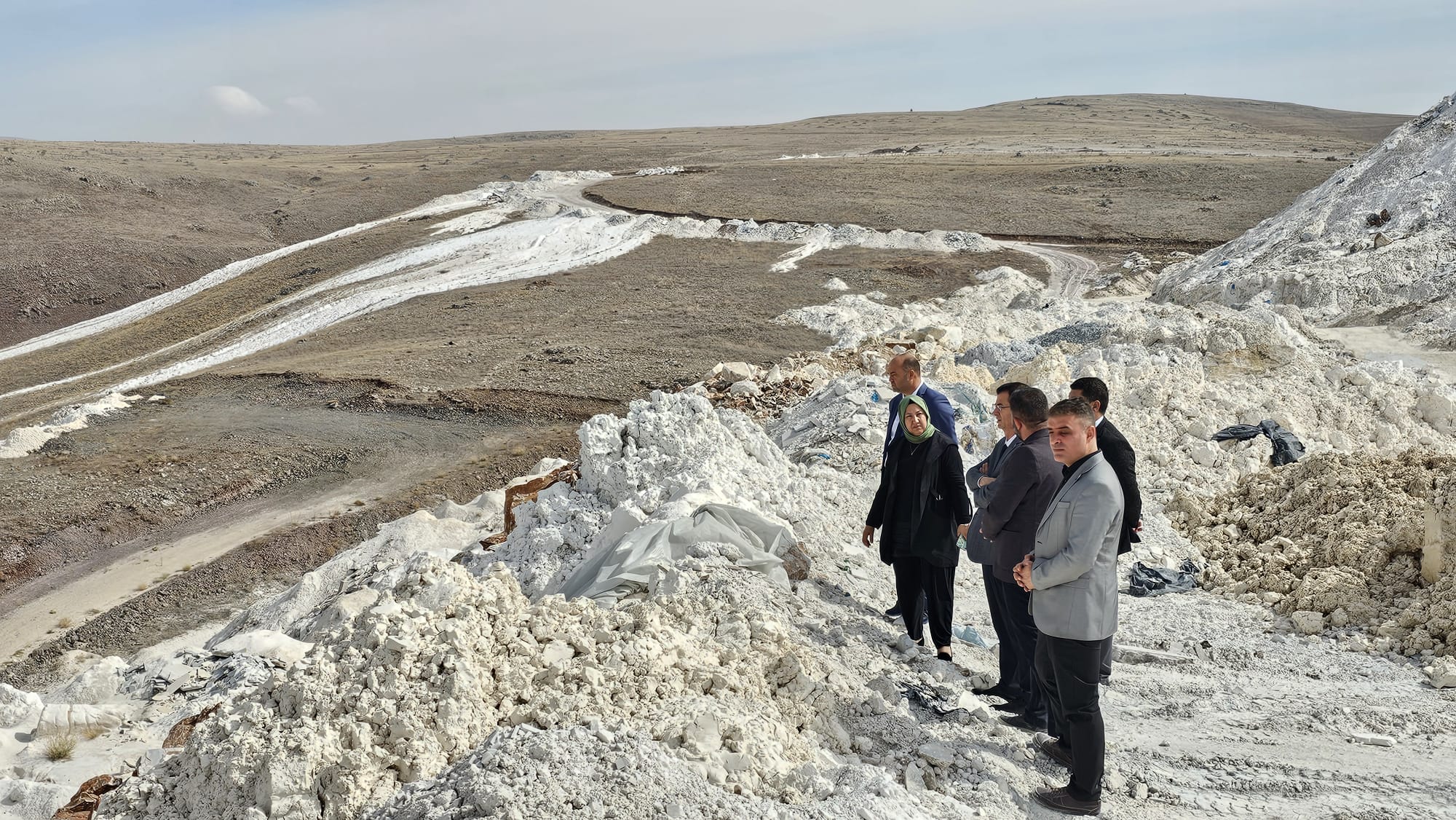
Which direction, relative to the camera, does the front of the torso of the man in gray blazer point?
to the viewer's left

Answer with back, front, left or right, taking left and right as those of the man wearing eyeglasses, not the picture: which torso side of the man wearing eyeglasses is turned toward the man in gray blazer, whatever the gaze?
left

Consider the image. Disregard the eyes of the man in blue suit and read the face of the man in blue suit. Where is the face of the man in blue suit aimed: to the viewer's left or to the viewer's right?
to the viewer's left

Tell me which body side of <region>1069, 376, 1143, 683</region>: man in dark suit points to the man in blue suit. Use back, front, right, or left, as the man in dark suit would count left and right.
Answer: front

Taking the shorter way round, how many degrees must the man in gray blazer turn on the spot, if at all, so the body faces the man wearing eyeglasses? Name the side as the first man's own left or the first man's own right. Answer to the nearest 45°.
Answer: approximately 90° to the first man's own right

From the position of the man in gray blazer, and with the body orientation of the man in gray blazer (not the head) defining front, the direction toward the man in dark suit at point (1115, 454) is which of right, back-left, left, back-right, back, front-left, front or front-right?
right

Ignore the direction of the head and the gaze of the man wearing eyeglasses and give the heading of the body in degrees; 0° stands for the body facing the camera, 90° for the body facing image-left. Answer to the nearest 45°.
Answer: approximately 90°

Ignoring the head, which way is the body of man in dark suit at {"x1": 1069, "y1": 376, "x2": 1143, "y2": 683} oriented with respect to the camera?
to the viewer's left

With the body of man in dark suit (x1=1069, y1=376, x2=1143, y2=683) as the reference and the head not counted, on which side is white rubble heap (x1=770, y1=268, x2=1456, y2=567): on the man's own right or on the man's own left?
on the man's own right

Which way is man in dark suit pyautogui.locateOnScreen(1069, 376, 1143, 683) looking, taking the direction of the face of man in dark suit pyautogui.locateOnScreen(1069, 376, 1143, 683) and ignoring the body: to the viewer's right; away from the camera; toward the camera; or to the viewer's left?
to the viewer's left

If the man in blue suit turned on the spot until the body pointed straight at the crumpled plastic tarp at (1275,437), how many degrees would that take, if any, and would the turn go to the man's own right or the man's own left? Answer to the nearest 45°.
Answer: approximately 180°
